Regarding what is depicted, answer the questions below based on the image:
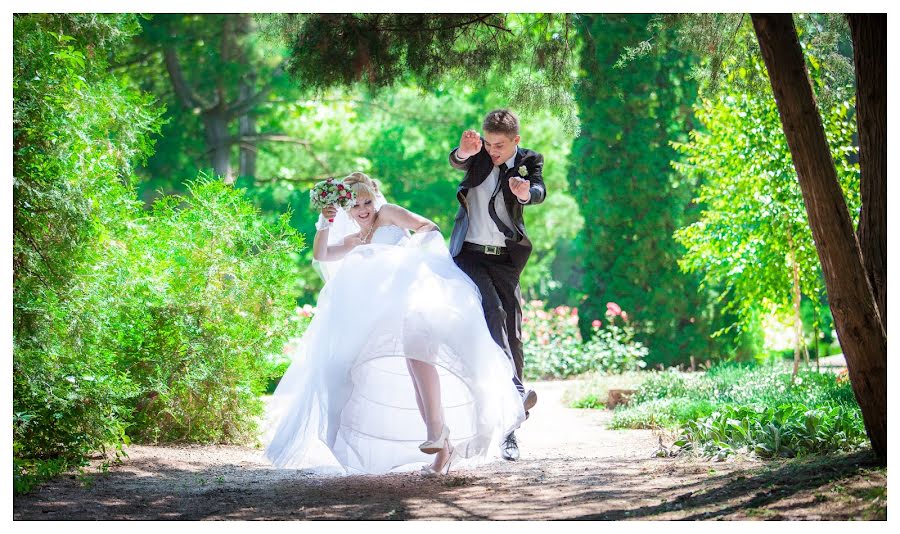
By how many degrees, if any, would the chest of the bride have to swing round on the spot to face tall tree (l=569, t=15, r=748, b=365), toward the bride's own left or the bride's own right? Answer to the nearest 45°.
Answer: approximately 135° to the bride's own left

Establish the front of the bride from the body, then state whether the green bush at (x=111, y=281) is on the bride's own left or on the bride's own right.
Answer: on the bride's own right

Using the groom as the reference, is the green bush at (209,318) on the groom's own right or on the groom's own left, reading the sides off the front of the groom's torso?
on the groom's own right

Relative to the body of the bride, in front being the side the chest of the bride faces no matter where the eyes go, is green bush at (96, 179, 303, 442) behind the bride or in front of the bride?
behind

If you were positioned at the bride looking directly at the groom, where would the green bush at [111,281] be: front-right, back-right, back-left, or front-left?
back-left

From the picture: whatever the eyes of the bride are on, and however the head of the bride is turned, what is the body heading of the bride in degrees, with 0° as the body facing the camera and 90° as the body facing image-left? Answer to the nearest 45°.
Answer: approximately 0°

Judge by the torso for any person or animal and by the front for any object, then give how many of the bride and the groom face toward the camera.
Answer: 2

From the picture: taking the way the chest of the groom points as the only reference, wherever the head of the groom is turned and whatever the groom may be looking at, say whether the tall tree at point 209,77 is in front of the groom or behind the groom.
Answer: behind

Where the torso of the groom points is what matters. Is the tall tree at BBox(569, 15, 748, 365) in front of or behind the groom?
behind

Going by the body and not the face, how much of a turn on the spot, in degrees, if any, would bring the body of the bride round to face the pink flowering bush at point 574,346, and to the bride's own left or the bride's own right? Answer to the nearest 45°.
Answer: approximately 180°
